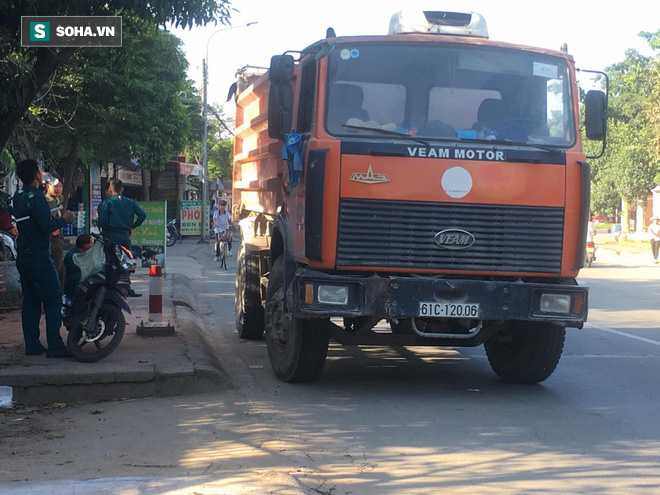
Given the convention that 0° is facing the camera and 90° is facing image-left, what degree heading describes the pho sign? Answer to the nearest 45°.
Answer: approximately 0°

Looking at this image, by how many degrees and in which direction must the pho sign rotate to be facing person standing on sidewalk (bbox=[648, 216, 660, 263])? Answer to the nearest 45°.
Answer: approximately 45° to its left

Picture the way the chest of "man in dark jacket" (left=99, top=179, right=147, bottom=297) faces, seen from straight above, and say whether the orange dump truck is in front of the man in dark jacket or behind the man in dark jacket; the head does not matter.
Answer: behind

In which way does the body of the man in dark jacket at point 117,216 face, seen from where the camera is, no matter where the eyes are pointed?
away from the camera

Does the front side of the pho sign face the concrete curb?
yes
